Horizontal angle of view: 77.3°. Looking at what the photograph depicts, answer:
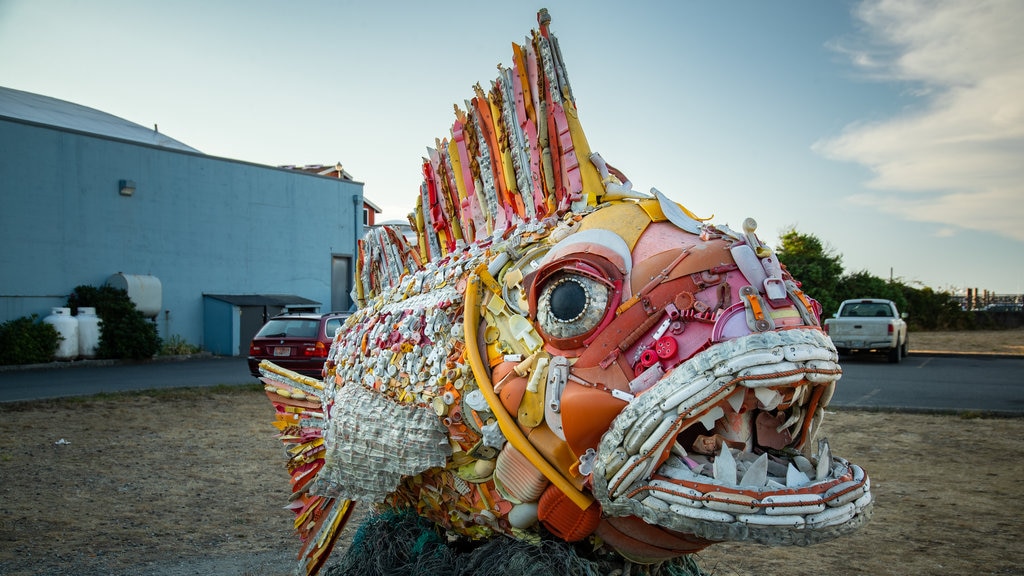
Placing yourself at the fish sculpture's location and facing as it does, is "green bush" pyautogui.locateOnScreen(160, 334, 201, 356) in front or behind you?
behind

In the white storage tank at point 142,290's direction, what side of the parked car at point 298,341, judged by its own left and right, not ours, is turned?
left

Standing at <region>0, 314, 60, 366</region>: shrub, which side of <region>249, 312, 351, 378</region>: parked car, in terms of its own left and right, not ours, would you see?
left

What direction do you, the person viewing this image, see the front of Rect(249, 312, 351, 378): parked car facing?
facing away from the viewer and to the right of the viewer

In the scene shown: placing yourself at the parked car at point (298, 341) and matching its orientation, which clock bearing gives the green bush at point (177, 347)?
The green bush is roughly at 10 o'clock from the parked car.

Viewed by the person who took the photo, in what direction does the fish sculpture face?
facing the viewer and to the right of the viewer

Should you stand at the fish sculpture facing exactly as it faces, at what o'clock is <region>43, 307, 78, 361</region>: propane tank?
The propane tank is roughly at 6 o'clock from the fish sculpture.

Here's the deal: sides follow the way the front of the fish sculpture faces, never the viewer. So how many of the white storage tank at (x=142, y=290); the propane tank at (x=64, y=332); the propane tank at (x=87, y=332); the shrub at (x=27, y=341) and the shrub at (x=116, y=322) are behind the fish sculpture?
5

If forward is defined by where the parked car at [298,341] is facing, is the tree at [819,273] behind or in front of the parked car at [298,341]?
in front

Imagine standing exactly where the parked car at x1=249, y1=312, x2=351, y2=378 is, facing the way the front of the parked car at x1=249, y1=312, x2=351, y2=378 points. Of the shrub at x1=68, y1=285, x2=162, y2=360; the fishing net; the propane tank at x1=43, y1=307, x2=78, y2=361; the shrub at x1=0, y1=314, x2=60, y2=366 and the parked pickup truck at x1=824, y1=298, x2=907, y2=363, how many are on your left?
3

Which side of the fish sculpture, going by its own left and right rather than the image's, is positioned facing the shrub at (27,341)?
back

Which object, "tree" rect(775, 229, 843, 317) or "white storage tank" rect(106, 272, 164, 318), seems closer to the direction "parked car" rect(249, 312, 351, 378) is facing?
the tree

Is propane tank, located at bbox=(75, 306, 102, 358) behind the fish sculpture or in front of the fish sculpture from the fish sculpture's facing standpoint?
behind
